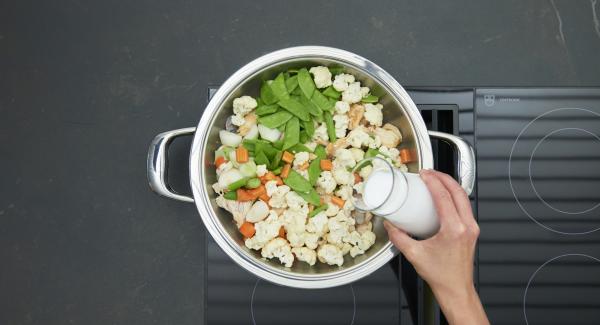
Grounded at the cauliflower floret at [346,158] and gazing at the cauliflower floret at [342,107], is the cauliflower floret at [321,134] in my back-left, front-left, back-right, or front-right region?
front-left

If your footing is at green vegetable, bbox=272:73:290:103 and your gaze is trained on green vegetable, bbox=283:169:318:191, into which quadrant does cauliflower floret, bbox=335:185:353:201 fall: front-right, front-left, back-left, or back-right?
front-left
